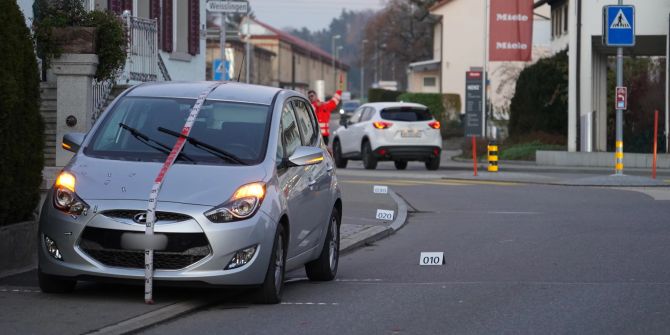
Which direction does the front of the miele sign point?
toward the camera

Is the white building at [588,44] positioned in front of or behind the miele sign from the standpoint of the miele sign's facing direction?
in front

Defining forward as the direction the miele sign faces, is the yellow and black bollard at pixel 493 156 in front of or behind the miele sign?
in front

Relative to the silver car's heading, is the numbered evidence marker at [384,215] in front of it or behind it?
behind

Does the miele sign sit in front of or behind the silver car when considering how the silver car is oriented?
behind

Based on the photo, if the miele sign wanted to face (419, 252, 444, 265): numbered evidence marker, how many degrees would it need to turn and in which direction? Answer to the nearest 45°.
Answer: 0° — it already faces it

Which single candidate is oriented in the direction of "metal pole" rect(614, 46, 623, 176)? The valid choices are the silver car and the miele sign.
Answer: the miele sign

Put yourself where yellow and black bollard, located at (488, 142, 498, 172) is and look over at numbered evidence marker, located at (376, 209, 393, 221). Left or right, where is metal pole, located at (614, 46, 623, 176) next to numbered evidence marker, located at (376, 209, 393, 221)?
left

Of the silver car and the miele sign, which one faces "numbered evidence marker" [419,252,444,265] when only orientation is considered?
the miele sign

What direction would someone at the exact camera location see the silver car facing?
facing the viewer and to the left of the viewer

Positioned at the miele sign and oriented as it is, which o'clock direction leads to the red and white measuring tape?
The red and white measuring tape is roughly at 12 o'clock from the miele sign.

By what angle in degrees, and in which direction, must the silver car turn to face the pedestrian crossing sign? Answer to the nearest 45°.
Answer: approximately 180°

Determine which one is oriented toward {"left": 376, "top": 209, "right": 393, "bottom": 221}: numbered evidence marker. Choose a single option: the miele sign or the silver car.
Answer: the miele sign

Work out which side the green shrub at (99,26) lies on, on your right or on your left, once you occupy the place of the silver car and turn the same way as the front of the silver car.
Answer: on your right

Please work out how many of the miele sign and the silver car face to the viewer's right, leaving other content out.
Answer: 0
